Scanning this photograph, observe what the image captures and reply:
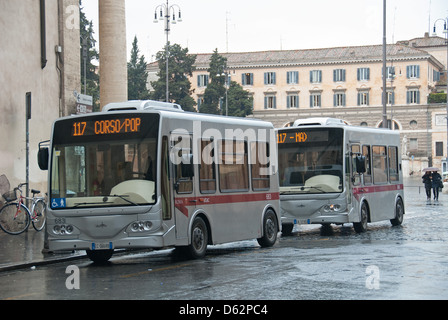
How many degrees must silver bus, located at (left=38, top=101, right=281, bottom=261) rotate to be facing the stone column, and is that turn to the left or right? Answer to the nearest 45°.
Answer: approximately 135° to its right

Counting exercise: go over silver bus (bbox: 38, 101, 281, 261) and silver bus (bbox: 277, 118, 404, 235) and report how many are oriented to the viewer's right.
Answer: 0

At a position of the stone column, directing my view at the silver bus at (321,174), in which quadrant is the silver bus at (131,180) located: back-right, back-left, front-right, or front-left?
front-right

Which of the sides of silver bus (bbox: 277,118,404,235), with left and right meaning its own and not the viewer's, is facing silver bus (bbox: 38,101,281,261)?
front

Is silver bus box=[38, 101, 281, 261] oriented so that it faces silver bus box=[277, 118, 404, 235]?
no

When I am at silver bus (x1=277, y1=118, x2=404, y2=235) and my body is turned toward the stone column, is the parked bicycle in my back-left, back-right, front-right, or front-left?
front-left

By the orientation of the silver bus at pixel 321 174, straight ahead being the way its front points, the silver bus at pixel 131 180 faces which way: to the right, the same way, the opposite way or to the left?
the same way

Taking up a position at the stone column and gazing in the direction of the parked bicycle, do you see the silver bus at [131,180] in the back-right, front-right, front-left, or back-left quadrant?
front-left

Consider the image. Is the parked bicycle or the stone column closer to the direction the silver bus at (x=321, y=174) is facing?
the parked bicycle

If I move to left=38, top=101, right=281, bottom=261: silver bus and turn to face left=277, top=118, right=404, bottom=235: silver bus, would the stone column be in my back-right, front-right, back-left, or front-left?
front-left

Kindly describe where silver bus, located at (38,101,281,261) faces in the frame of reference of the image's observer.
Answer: facing the viewer and to the left of the viewer

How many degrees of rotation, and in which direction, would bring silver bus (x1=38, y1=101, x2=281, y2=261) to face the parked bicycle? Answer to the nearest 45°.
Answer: approximately 90° to its right
